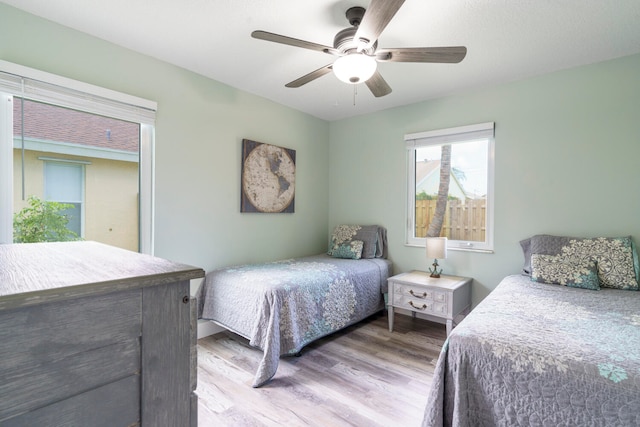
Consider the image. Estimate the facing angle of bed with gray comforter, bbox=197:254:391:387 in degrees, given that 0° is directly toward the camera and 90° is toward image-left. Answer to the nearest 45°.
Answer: approximately 45°

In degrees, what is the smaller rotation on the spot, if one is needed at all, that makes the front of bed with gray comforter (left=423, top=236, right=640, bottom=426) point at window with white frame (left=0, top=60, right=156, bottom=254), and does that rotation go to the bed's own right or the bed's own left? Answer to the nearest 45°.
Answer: approximately 45° to the bed's own right

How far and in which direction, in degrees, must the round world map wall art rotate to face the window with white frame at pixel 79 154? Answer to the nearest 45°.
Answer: approximately 90° to its right

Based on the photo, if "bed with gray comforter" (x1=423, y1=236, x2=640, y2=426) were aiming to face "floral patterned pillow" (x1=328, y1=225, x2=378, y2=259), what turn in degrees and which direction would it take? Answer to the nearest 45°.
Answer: approximately 90° to its right

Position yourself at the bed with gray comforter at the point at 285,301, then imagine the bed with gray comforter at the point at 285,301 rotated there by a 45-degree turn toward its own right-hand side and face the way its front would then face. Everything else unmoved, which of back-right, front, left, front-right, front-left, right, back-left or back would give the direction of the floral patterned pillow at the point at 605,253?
back

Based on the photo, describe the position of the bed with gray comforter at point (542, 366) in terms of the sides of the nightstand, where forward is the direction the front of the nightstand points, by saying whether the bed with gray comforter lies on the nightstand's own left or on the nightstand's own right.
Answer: on the nightstand's own left

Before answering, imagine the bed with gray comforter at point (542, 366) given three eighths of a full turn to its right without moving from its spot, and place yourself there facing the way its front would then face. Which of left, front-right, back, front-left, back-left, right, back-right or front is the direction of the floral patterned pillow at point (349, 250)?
front-left
